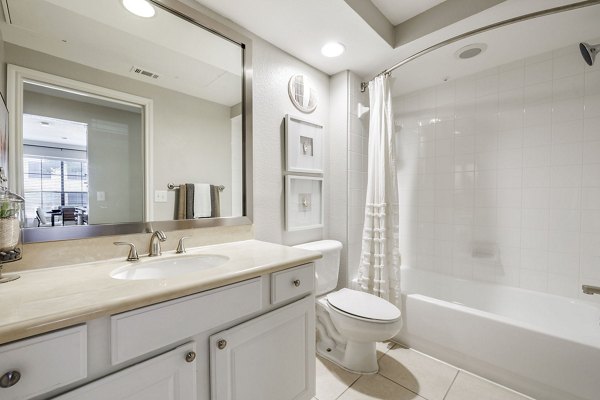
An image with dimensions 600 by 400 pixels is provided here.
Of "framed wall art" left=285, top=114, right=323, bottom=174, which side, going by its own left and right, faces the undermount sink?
right

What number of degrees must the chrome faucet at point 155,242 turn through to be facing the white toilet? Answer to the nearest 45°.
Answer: approximately 45° to its left

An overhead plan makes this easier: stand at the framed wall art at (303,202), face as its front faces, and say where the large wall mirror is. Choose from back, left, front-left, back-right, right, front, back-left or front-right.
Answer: right

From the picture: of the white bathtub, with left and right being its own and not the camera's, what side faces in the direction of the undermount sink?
front

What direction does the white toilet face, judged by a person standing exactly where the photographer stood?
facing the viewer and to the right of the viewer

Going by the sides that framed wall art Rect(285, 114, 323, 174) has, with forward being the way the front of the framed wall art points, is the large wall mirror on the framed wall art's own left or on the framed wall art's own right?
on the framed wall art's own right

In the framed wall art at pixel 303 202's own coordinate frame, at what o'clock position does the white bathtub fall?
The white bathtub is roughly at 11 o'clock from the framed wall art.

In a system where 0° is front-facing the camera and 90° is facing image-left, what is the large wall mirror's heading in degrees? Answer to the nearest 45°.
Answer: approximately 315°

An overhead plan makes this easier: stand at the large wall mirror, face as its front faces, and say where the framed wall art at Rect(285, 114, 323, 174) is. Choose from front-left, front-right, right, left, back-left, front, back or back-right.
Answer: front-left

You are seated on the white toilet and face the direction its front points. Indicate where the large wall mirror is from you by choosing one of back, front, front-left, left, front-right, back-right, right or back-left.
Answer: right

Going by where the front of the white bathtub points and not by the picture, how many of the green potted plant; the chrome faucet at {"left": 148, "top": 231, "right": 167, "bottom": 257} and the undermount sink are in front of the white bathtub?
3

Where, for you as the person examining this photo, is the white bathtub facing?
facing the viewer and to the left of the viewer
